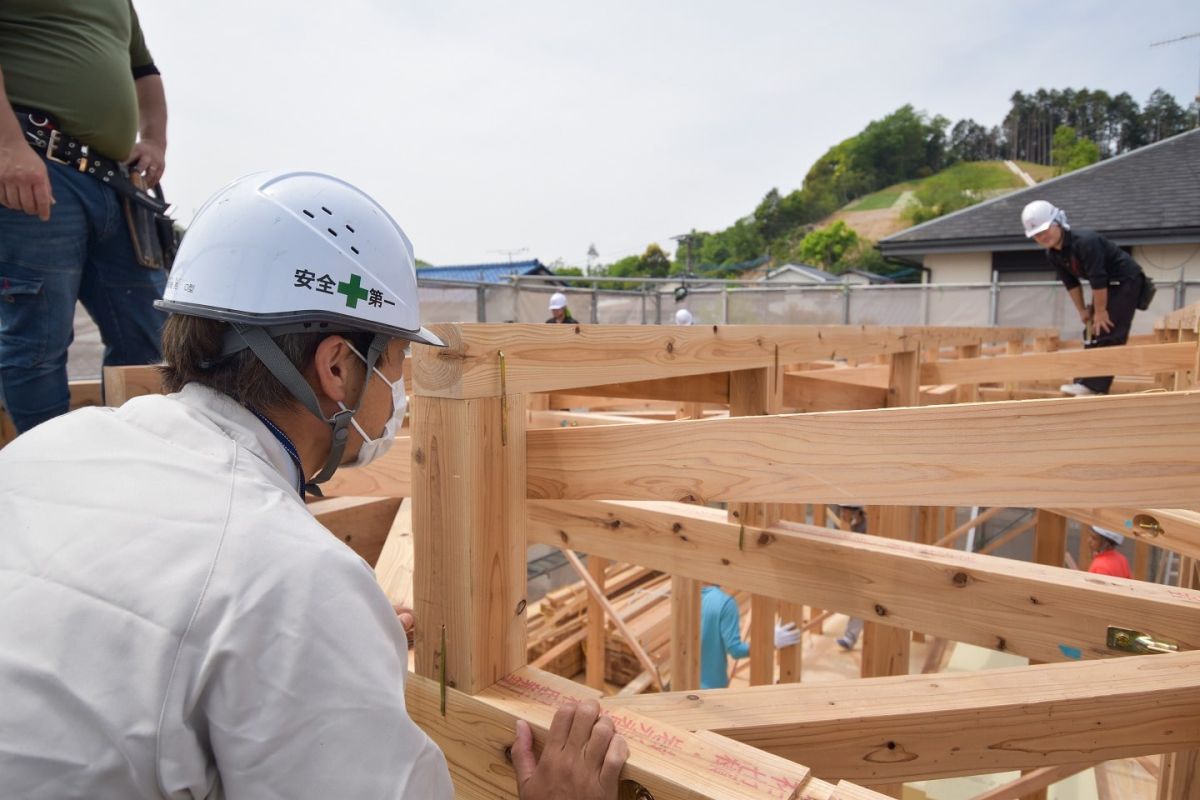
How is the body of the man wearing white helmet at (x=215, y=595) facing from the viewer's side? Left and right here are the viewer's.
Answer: facing away from the viewer and to the right of the viewer

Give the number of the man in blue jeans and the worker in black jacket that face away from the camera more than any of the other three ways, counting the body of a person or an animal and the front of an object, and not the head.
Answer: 0

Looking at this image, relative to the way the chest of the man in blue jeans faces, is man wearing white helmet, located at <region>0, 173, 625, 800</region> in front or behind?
in front

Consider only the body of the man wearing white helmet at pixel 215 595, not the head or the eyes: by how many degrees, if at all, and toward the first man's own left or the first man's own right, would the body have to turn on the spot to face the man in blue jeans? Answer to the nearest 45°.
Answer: approximately 45° to the first man's own left

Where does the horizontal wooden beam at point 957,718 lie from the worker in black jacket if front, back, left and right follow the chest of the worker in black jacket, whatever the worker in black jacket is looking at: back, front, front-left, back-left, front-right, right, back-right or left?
front-left

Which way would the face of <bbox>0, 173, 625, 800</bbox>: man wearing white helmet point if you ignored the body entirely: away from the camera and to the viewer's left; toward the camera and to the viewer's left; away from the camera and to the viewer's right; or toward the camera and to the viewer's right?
away from the camera and to the viewer's right

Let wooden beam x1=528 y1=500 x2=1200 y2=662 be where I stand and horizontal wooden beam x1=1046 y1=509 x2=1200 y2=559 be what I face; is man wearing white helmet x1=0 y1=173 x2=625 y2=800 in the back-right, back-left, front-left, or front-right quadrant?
back-right

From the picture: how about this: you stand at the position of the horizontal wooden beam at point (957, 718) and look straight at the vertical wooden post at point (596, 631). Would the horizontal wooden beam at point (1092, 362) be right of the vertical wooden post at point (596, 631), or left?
right

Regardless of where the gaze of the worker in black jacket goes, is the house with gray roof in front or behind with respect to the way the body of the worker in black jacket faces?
behind

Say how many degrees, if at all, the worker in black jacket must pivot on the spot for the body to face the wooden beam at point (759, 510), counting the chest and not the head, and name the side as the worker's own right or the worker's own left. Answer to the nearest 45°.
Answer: approximately 45° to the worker's own left

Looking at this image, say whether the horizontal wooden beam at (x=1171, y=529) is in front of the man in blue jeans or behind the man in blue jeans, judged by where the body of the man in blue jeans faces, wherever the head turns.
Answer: in front

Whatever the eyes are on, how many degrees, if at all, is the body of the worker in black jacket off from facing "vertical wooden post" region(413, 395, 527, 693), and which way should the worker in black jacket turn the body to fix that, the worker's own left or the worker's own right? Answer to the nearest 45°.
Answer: approximately 45° to the worker's own left

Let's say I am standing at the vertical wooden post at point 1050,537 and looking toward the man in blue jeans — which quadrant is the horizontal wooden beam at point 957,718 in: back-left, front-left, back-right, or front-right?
front-left

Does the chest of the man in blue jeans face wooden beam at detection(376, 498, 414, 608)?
yes

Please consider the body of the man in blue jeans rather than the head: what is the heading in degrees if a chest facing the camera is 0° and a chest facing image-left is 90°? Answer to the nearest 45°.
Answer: approximately 315°
